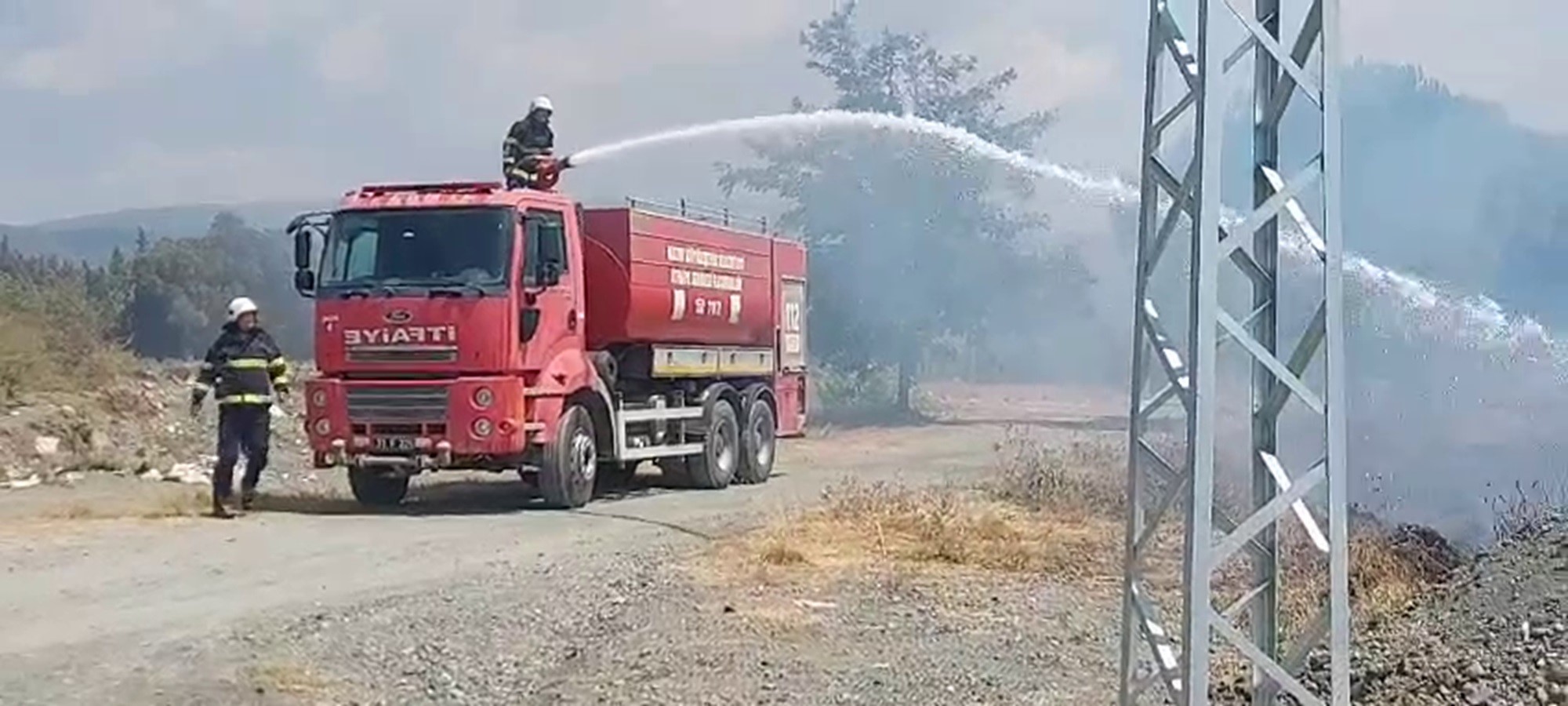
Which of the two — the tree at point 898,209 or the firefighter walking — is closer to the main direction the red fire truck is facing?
the firefighter walking

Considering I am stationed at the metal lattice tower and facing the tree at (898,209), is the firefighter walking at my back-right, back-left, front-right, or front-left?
front-left

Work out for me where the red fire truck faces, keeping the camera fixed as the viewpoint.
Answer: facing the viewer and to the left of the viewer

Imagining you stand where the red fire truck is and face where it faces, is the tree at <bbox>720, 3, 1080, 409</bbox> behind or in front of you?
behind

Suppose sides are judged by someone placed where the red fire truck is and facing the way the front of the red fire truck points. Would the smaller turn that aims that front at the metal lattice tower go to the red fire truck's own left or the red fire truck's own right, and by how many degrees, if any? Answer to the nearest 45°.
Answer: approximately 45° to the red fire truck's own left

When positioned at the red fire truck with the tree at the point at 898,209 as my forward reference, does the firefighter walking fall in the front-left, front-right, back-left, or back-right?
back-left
